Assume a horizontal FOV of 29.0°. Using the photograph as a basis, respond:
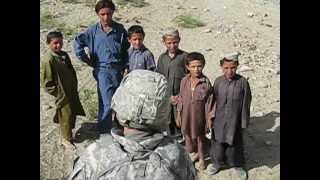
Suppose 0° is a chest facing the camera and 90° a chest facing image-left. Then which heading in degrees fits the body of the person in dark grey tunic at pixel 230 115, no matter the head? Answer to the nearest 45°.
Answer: approximately 0°

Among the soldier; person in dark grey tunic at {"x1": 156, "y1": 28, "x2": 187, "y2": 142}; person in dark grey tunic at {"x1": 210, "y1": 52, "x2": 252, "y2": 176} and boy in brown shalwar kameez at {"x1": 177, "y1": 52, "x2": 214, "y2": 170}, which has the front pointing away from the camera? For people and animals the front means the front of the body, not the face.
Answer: the soldier

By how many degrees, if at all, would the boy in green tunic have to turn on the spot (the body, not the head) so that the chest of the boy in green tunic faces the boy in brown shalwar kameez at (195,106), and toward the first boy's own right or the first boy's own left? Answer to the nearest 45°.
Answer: approximately 45° to the first boy's own left

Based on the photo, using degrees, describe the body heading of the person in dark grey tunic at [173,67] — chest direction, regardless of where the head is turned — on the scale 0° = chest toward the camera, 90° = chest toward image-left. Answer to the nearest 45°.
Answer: approximately 0°

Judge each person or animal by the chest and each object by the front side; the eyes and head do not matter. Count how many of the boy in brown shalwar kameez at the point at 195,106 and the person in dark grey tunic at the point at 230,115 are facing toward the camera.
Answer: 2

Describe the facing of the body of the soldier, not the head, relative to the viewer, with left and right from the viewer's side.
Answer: facing away from the viewer
